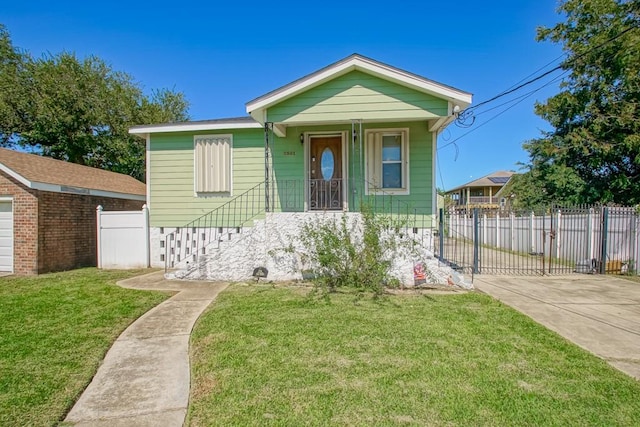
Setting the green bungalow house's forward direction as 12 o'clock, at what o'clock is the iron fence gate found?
The iron fence gate is roughly at 9 o'clock from the green bungalow house.

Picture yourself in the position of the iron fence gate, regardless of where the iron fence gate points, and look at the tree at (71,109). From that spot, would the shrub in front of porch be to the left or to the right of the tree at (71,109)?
left

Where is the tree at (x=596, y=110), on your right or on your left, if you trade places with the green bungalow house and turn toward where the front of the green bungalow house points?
on your left

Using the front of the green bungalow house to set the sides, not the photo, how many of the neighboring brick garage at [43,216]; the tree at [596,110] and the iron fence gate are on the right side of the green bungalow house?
1

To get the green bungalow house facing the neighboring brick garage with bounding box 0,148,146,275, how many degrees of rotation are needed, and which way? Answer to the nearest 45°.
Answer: approximately 90° to its right

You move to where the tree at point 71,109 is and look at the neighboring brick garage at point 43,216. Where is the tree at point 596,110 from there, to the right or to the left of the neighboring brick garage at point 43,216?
left

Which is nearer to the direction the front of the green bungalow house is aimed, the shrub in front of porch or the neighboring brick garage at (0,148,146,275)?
the shrub in front of porch

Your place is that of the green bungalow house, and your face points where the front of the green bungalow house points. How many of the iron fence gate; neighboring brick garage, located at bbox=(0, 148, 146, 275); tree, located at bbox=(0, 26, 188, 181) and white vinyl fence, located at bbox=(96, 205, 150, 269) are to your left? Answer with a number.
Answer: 1

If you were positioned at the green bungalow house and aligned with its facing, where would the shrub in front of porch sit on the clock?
The shrub in front of porch is roughly at 11 o'clock from the green bungalow house.

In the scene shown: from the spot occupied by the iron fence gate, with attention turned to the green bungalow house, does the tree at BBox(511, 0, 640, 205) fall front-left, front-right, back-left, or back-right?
back-right

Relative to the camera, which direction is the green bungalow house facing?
toward the camera

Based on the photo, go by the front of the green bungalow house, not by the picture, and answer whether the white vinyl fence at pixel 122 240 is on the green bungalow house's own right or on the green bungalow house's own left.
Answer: on the green bungalow house's own right

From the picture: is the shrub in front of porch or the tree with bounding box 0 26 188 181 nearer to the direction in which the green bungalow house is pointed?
the shrub in front of porch
